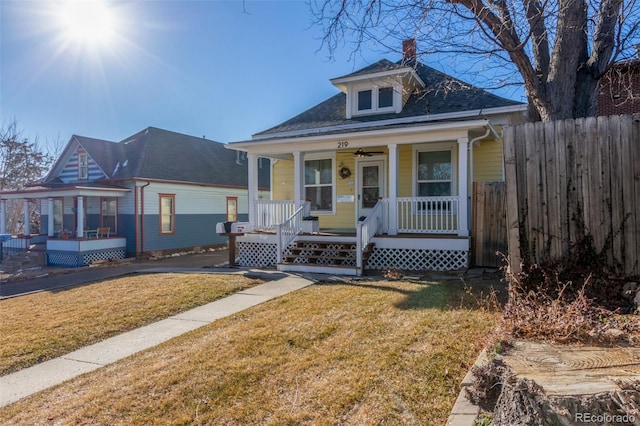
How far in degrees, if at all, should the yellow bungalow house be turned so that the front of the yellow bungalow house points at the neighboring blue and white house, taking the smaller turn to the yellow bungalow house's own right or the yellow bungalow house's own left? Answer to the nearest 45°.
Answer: approximately 90° to the yellow bungalow house's own right

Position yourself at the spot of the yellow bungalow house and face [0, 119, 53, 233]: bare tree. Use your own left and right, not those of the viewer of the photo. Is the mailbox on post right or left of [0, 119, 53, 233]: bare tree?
left

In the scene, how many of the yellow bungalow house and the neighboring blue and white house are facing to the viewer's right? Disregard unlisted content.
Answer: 0

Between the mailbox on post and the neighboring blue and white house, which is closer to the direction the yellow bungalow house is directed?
the mailbox on post

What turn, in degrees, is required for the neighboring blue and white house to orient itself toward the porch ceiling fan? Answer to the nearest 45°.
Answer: approximately 90° to its left

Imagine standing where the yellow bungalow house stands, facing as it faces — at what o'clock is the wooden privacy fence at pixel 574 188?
The wooden privacy fence is roughly at 10 o'clock from the yellow bungalow house.

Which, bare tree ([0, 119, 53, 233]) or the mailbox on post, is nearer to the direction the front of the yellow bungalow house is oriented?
the mailbox on post

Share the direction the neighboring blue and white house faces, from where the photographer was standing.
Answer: facing the viewer and to the left of the viewer

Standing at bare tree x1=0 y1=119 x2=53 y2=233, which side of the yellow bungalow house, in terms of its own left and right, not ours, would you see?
right

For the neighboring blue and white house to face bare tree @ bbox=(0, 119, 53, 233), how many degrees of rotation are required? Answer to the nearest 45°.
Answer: approximately 90° to its right

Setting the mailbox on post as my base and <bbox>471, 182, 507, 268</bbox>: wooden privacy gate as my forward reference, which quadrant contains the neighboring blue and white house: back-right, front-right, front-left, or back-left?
back-left
